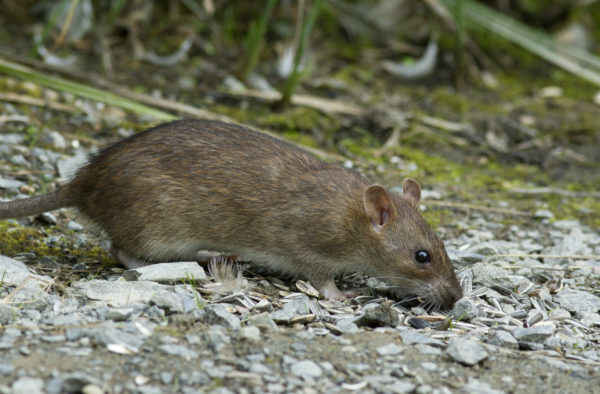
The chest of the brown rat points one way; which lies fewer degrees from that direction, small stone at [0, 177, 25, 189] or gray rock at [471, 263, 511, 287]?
the gray rock

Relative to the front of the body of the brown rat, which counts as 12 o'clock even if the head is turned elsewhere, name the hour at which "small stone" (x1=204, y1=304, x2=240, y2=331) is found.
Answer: The small stone is roughly at 3 o'clock from the brown rat.

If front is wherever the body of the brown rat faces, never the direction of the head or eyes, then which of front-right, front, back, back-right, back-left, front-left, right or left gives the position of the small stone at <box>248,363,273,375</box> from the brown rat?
right

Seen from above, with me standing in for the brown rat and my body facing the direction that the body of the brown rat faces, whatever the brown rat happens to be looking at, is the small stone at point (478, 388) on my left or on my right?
on my right

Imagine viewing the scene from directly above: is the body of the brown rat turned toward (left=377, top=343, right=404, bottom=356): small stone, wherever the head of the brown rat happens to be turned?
no

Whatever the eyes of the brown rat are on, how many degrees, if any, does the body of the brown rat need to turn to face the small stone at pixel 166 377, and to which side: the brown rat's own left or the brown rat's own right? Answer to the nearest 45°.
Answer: approximately 90° to the brown rat's own right

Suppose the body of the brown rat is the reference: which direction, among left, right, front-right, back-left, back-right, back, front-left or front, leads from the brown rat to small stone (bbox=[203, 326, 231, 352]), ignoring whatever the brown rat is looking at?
right

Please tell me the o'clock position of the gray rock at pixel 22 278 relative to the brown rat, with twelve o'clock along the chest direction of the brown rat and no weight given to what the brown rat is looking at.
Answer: The gray rock is roughly at 5 o'clock from the brown rat.

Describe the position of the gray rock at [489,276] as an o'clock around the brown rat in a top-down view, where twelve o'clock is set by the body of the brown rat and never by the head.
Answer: The gray rock is roughly at 12 o'clock from the brown rat.

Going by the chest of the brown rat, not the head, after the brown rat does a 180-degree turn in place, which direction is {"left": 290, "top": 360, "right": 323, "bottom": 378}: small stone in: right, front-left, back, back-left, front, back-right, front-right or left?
left

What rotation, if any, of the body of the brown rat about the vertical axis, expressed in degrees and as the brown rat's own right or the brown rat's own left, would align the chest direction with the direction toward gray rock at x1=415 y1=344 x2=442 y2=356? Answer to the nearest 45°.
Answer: approximately 45° to the brown rat's own right

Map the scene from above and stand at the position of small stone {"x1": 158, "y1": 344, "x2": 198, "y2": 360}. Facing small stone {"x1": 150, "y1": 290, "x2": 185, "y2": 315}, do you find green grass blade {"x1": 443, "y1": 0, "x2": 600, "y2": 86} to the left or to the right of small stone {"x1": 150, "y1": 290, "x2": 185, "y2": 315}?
right

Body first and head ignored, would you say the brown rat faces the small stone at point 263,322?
no

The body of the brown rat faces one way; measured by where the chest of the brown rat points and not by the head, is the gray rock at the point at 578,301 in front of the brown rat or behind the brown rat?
in front

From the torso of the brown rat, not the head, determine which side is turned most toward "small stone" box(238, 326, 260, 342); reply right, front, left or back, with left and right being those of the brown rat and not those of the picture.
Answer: right

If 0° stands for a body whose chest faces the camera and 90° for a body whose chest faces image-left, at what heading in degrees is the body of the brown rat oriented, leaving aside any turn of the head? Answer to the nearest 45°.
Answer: approximately 270°

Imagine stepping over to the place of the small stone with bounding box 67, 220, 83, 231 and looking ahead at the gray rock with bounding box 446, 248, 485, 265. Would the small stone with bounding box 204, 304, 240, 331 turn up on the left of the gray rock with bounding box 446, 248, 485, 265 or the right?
right
